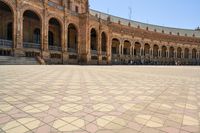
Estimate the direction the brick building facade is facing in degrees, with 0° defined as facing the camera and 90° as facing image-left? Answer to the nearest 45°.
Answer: approximately 315°
